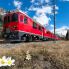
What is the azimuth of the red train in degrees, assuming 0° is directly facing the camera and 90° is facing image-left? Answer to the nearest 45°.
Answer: approximately 45°
